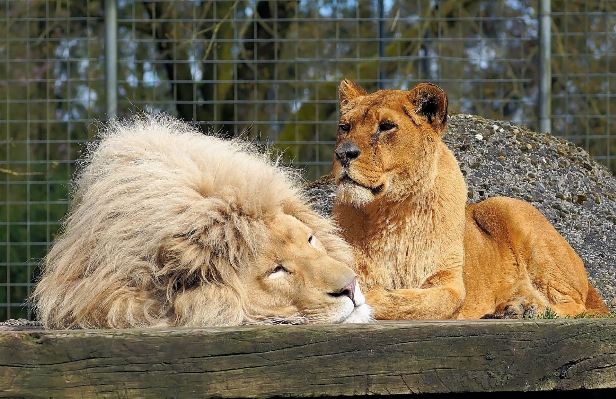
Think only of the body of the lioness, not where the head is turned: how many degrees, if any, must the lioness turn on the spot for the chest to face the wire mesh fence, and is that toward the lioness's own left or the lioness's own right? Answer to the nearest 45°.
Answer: approximately 135° to the lioness's own right

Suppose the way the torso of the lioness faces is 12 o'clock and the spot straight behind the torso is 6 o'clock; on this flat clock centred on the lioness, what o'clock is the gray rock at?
The gray rock is roughly at 5 o'clock from the lioness.

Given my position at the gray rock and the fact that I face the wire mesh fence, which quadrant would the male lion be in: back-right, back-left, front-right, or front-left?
back-left

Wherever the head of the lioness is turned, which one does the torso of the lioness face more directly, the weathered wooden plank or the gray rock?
the weathered wooden plank

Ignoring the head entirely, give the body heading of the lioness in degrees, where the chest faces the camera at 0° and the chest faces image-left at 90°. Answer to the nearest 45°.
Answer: approximately 45°

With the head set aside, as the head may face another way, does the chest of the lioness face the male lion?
yes

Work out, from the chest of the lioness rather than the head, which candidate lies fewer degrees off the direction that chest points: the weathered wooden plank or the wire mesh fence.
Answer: the weathered wooden plank
